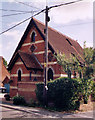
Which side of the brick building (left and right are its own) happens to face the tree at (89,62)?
left

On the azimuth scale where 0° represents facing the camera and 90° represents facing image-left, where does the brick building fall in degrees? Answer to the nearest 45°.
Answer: approximately 45°

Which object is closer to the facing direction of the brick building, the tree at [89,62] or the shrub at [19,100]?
the shrub
